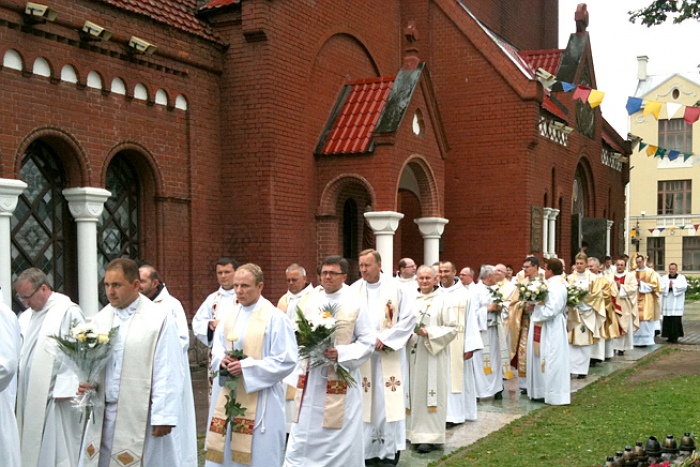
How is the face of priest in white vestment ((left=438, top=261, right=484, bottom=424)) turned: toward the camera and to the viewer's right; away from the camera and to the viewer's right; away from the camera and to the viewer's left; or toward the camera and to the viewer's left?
toward the camera and to the viewer's left

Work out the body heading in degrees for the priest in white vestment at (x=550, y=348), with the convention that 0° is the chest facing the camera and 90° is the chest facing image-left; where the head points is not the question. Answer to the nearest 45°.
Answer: approximately 90°

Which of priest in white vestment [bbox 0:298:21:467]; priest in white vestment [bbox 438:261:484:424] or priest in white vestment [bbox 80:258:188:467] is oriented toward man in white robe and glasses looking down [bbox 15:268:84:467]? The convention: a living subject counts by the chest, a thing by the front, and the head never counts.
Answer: priest in white vestment [bbox 438:261:484:424]

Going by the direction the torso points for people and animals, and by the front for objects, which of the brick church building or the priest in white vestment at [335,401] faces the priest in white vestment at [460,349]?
the brick church building

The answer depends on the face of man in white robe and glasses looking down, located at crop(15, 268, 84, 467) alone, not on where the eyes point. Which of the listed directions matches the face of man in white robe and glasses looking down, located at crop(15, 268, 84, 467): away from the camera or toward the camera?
toward the camera

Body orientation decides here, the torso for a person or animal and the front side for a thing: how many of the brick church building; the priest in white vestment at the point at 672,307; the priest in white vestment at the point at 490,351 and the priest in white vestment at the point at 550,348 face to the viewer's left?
1

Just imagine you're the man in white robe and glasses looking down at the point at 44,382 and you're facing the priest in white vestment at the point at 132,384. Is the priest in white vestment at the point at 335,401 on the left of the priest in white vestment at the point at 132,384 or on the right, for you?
left

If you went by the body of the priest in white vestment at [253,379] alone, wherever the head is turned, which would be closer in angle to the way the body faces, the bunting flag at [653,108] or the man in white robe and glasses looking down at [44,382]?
the man in white robe and glasses looking down
